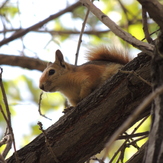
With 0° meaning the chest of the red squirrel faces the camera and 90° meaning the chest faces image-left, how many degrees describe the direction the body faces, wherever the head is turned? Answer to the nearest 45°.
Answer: approximately 90°
